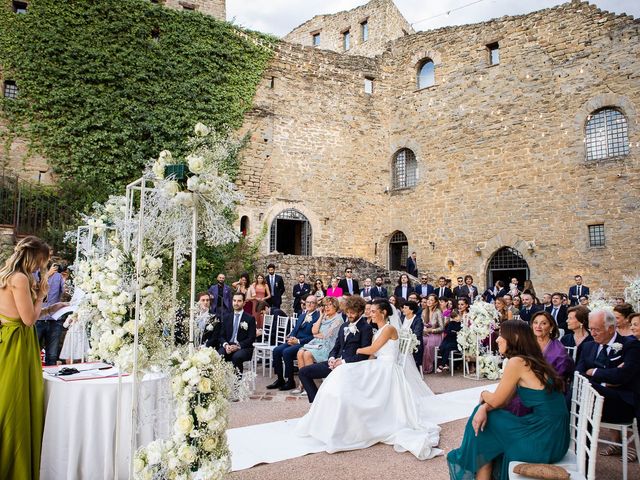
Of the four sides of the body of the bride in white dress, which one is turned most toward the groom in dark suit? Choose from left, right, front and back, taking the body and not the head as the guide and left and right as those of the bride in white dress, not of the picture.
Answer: right

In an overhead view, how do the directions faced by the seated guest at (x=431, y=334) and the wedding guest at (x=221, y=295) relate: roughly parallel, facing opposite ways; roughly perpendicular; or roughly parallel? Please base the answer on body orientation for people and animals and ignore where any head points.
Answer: roughly perpendicular

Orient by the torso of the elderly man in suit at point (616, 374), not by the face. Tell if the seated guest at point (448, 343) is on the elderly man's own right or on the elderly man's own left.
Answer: on the elderly man's own right

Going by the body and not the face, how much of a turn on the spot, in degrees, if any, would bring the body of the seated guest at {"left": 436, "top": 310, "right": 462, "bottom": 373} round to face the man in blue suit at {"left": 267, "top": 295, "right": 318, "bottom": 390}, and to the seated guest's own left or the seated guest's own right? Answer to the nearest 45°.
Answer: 0° — they already face them

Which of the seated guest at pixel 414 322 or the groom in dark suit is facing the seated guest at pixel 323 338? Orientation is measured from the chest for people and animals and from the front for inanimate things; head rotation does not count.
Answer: the seated guest at pixel 414 322

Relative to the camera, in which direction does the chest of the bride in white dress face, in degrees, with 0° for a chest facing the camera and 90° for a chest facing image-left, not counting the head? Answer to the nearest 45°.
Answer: approximately 90°

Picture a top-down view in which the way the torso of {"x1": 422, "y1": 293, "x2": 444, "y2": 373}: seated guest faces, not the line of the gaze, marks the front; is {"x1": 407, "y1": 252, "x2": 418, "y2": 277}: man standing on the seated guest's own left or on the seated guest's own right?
on the seated guest's own right

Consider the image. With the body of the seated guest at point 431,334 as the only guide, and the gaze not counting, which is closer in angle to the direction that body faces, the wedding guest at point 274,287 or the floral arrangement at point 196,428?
the floral arrangement

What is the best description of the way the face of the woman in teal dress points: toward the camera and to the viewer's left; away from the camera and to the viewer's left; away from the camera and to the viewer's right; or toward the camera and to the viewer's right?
away from the camera and to the viewer's left
